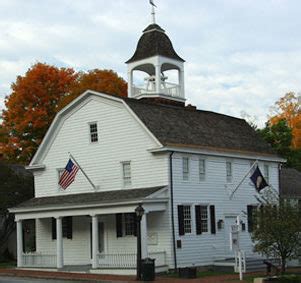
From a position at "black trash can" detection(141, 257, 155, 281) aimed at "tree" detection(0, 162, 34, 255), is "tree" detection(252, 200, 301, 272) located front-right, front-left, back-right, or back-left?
back-right

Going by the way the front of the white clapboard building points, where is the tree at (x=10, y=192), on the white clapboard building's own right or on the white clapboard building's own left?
on the white clapboard building's own right

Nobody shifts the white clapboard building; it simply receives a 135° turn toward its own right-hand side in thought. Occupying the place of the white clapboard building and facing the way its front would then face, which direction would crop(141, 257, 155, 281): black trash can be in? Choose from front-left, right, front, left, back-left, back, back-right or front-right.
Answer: back

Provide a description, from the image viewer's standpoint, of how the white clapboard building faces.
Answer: facing the viewer and to the left of the viewer

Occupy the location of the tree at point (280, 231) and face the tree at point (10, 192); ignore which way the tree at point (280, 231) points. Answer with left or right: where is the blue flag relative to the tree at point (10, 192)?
right

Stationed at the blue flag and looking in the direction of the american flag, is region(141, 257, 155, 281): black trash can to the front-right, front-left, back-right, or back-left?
front-left

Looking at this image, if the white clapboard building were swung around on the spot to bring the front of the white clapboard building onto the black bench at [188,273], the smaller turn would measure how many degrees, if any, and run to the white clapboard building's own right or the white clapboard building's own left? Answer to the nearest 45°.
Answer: approximately 45° to the white clapboard building's own left

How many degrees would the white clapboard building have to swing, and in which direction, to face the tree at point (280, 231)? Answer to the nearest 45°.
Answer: approximately 90° to its left

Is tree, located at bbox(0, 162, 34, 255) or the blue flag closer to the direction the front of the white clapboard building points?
the tree
